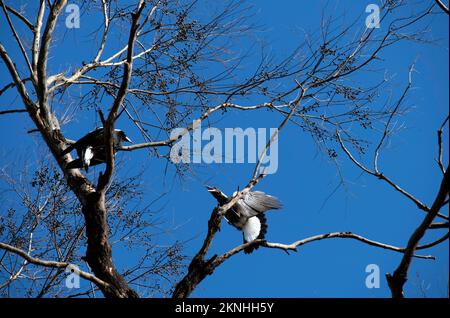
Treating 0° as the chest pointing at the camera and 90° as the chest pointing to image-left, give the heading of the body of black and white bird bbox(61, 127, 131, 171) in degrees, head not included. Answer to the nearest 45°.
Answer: approximately 270°
